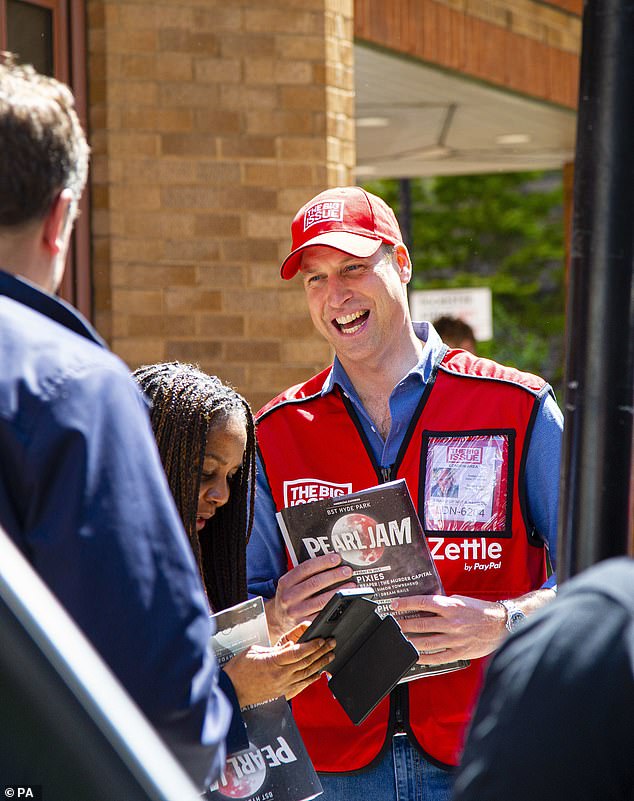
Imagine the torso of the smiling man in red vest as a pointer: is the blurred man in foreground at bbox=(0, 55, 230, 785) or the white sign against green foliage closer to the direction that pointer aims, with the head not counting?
the blurred man in foreground

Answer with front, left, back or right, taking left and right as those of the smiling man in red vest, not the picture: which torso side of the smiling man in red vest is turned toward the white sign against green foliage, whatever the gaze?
back

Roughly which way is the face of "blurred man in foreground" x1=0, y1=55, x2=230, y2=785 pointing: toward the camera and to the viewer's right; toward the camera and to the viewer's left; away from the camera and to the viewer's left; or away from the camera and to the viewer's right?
away from the camera and to the viewer's right

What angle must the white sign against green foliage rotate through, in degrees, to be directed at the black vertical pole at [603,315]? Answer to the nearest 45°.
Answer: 0° — it already faces it

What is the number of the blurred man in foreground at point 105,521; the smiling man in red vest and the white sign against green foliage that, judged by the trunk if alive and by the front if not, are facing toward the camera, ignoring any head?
2

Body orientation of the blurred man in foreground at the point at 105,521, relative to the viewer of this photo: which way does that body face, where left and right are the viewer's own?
facing away from the viewer and to the right of the viewer

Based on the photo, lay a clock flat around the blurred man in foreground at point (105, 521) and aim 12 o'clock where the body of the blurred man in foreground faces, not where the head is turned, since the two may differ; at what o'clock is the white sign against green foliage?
The white sign against green foliage is roughly at 11 o'clock from the blurred man in foreground.

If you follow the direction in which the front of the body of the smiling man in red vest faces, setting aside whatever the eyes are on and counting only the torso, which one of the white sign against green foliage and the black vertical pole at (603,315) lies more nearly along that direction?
the black vertical pole

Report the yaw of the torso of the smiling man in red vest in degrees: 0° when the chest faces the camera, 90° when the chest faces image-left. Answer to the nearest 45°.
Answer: approximately 0°

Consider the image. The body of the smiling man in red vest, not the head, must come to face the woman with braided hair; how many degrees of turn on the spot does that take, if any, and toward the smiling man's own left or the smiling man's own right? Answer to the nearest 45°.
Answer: approximately 45° to the smiling man's own right
